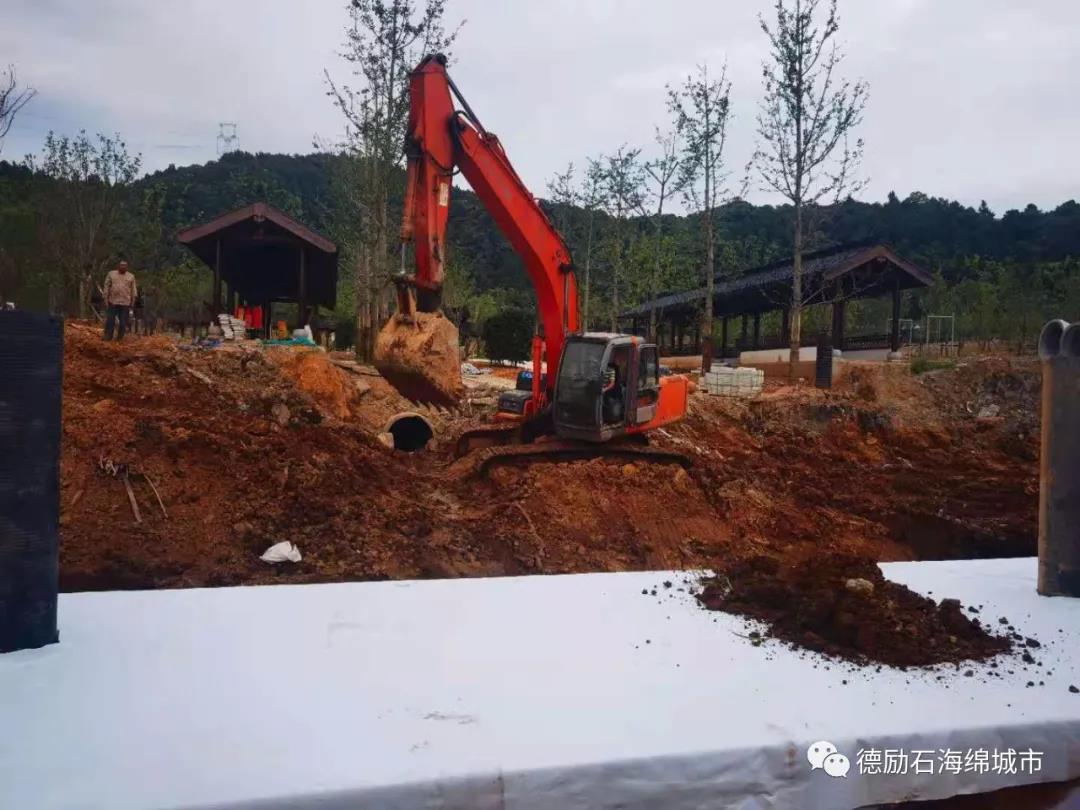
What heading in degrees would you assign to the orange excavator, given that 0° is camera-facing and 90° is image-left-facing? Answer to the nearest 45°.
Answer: approximately 45°

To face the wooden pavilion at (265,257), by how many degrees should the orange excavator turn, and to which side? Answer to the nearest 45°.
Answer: approximately 90° to its right

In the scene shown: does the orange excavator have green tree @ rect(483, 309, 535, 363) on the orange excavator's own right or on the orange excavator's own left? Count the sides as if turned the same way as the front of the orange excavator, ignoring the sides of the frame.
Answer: on the orange excavator's own right

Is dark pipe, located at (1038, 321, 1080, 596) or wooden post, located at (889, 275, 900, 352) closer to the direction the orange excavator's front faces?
the dark pipe

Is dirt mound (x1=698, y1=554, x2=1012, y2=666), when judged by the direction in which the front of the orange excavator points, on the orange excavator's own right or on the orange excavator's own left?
on the orange excavator's own left

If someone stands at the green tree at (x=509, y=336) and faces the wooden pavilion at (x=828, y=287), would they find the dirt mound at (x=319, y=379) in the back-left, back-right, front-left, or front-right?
back-right

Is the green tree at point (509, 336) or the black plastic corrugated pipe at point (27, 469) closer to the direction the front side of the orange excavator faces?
the black plastic corrugated pipe

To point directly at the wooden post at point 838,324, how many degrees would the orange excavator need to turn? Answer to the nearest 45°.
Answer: approximately 180°

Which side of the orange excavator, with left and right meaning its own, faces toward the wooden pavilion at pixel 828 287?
back

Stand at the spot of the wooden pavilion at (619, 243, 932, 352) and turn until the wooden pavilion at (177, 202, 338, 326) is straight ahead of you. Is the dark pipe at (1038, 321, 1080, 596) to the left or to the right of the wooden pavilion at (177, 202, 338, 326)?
left

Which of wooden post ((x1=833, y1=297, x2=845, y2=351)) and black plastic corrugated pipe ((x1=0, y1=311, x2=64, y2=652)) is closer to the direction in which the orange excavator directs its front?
the black plastic corrugated pipe
